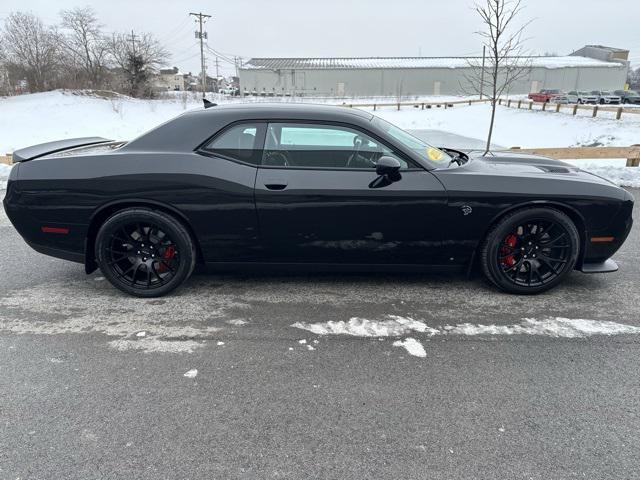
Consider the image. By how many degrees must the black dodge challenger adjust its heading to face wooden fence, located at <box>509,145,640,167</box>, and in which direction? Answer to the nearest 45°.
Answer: approximately 45° to its left

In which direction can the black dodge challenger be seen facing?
to the viewer's right

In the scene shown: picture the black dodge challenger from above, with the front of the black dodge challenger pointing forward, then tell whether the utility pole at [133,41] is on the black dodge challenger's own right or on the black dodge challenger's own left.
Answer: on the black dodge challenger's own left

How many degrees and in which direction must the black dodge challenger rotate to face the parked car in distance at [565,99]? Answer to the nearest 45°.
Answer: approximately 45° to its left

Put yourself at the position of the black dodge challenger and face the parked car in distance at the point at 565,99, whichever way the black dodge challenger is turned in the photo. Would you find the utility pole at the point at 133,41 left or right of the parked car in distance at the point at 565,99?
left

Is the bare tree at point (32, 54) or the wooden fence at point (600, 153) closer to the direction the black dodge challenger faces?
the wooden fence

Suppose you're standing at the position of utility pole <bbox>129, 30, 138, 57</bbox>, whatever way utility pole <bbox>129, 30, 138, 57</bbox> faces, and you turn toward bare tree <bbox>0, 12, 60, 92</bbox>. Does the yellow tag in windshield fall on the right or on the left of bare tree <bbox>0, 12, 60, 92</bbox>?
left

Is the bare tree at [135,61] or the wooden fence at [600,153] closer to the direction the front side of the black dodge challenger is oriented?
the wooden fence

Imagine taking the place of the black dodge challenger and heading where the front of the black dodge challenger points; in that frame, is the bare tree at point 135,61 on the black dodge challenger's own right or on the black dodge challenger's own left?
on the black dodge challenger's own left

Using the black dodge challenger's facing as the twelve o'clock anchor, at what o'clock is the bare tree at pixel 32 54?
The bare tree is roughly at 8 o'clock from the black dodge challenger.
